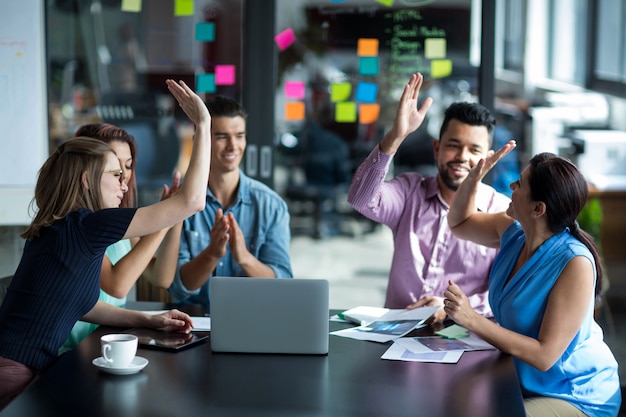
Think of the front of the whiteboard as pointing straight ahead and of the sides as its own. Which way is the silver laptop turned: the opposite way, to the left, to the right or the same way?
the opposite way

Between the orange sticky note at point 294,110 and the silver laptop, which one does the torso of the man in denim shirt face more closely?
the silver laptop

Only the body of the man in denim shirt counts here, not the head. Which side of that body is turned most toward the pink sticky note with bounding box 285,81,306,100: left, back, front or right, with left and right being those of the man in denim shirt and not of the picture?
back

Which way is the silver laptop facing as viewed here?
away from the camera

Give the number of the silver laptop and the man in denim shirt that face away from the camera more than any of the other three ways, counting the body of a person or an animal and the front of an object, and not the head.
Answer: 1

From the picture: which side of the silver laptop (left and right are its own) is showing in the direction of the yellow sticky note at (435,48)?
front

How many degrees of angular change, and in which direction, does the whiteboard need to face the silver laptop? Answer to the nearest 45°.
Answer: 0° — it already faces it

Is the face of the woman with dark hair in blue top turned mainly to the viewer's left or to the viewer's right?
to the viewer's left

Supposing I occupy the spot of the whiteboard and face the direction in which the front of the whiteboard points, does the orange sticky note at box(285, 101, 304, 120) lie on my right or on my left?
on my left

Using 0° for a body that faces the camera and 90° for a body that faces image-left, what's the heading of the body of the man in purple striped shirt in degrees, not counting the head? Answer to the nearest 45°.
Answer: approximately 0°

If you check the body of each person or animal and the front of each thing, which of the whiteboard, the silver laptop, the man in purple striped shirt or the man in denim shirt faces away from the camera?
the silver laptop

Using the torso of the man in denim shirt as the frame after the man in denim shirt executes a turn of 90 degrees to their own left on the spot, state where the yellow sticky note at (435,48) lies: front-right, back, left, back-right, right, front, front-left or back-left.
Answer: front-left

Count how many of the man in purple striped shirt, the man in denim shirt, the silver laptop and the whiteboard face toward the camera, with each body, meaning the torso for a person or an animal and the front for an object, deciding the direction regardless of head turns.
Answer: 3

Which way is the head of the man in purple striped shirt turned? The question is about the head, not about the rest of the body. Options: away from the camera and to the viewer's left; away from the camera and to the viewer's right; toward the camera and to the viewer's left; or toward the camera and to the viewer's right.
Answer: toward the camera and to the viewer's right

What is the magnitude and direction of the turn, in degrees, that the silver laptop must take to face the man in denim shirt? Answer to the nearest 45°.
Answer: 0° — it already faces them
